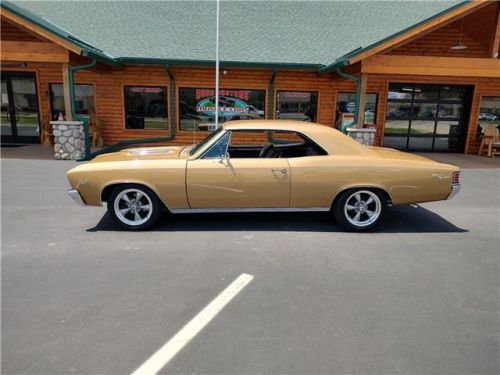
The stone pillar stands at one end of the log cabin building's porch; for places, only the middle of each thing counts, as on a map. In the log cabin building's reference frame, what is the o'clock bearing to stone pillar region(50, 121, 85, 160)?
The stone pillar is roughly at 2 o'clock from the log cabin building.

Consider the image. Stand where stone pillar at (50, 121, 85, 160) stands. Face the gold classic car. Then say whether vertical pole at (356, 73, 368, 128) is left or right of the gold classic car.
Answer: left

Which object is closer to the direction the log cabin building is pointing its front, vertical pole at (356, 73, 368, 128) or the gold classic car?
the gold classic car

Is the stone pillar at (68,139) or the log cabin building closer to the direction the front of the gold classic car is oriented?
the stone pillar

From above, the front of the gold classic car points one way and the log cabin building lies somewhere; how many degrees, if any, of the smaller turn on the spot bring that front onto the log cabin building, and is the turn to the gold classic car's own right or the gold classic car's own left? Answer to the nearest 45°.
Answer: approximately 90° to the gold classic car's own right

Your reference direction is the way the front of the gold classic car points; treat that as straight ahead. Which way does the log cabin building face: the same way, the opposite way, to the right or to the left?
to the left

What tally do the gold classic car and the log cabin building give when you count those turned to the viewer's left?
1

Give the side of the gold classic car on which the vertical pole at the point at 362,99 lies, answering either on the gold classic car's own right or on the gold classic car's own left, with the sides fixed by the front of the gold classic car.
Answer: on the gold classic car's own right

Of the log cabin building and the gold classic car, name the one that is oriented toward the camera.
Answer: the log cabin building

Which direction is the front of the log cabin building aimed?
toward the camera

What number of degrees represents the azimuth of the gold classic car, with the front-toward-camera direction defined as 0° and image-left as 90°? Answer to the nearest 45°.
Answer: approximately 90°

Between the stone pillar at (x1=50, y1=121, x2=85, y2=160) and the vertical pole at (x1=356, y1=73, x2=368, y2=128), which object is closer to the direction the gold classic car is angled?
the stone pillar
